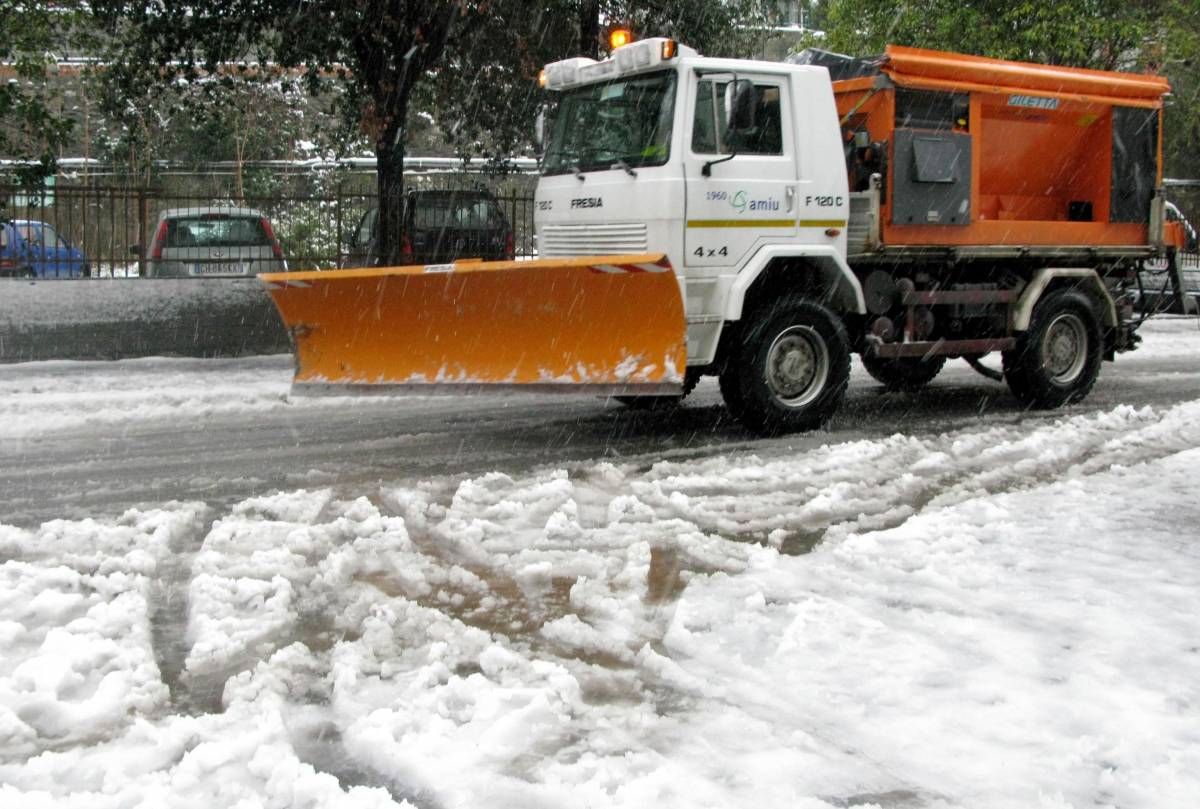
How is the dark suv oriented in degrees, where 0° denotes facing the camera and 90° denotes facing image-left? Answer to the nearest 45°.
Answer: approximately 135°

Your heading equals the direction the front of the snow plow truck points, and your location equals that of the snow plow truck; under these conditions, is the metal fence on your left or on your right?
on your right

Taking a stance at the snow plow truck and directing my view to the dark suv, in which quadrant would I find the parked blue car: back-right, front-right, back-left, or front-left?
front-left

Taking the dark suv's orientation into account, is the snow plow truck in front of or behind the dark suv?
behind

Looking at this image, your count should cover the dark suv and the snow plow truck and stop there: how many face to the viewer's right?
0

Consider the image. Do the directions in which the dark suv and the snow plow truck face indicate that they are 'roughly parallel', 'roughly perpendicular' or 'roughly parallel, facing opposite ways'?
roughly perpendicular
